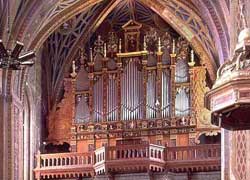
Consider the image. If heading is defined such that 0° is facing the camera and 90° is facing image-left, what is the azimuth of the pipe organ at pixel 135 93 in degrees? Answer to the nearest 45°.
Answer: approximately 0°
